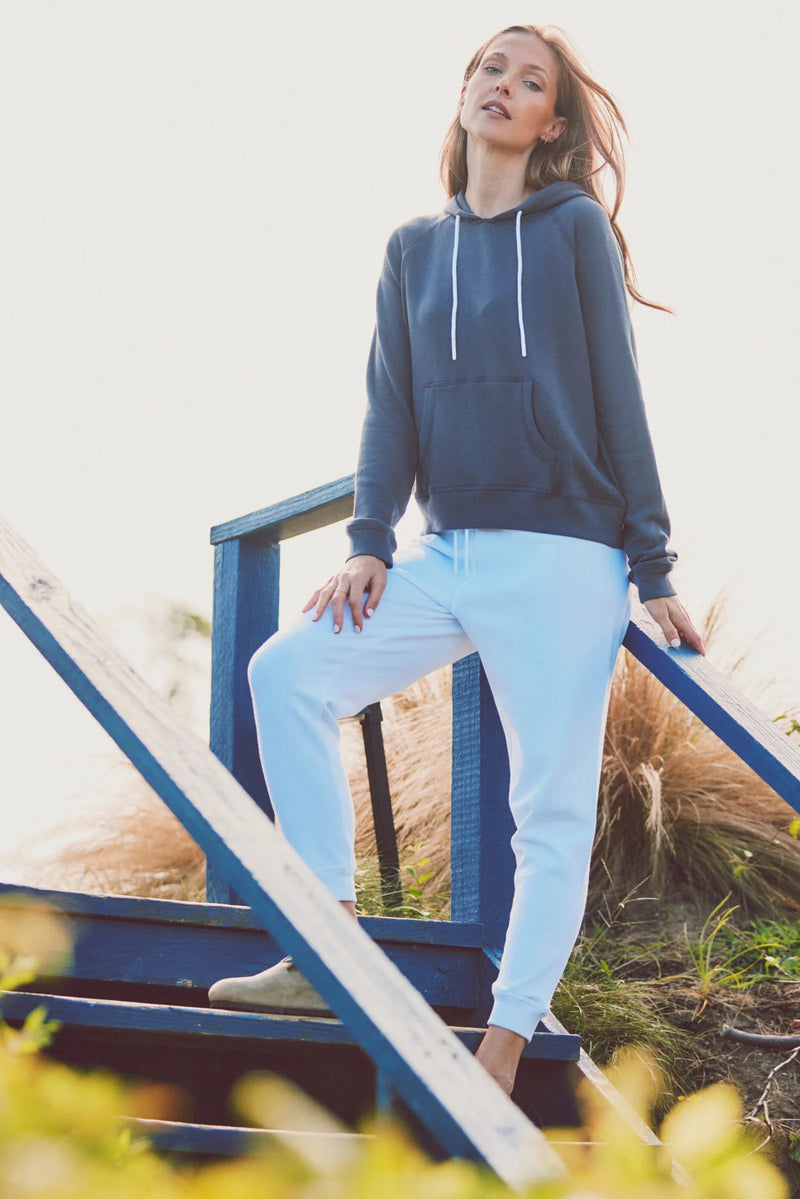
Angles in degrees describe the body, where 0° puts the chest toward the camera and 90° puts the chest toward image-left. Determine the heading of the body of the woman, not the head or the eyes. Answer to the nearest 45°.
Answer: approximately 45°
